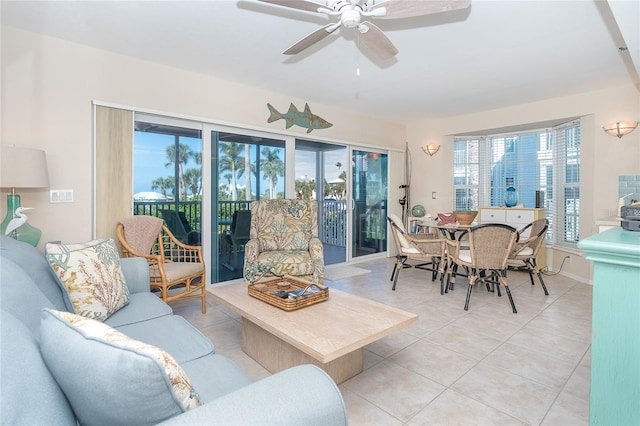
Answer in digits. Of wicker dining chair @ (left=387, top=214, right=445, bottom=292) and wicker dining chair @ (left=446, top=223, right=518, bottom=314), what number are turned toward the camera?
0

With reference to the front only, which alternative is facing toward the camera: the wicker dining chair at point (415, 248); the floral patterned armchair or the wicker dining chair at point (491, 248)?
the floral patterned armchair

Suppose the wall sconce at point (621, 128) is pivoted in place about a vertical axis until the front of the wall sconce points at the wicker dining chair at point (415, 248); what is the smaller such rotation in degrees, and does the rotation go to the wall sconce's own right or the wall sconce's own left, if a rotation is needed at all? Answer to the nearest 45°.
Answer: approximately 45° to the wall sconce's own right

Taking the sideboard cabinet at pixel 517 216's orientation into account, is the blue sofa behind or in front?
in front

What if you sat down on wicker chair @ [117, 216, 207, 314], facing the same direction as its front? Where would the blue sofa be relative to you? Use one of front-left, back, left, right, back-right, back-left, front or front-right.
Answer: front-right

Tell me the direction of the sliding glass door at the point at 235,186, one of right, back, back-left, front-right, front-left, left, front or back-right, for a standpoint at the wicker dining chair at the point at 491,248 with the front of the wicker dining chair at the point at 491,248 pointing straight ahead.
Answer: front-left

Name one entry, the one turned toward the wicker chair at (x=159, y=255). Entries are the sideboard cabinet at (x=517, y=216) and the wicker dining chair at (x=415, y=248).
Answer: the sideboard cabinet

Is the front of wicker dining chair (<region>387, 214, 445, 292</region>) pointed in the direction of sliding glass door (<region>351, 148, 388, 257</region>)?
no

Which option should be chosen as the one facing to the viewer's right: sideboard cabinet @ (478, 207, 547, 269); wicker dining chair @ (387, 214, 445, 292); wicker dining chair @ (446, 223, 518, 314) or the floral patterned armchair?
wicker dining chair @ (387, 214, 445, 292)

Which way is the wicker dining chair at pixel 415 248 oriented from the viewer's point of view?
to the viewer's right

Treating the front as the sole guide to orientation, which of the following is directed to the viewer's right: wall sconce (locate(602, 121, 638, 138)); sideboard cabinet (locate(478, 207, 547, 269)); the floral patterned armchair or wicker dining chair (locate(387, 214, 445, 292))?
the wicker dining chair

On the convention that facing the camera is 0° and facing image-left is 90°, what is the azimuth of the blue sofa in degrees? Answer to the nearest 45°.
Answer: approximately 270°

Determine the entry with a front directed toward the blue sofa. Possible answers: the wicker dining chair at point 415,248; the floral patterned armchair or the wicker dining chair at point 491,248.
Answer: the floral patterned armchair

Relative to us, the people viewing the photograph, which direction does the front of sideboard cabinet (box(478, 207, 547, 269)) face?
facing the viewer and to the left of the viewer

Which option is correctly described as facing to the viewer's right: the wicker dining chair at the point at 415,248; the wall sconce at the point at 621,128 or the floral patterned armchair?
the wicker dining chair

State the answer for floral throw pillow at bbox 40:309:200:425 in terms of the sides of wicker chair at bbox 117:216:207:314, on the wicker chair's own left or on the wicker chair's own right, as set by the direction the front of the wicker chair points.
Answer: on the wicker chair's own right

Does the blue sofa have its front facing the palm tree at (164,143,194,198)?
no
